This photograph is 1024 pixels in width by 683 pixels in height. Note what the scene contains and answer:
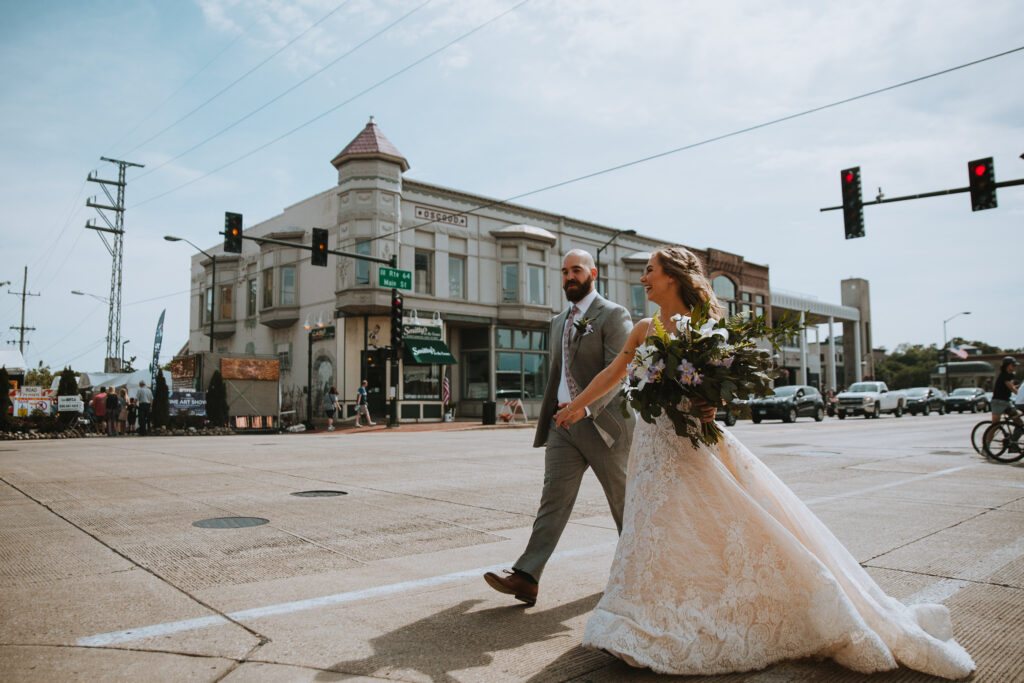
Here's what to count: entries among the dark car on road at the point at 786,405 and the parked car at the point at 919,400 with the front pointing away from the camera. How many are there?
0

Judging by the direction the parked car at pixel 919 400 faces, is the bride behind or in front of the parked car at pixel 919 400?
in front

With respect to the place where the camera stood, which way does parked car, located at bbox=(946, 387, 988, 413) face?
facing the viewer and to the left of the viewer

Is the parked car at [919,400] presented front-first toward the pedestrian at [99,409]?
yes

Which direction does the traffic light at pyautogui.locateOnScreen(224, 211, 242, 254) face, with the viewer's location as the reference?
facing the viewer and to the right of the viewer

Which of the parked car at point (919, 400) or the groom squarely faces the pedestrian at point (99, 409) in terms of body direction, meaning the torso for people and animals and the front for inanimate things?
the parked car

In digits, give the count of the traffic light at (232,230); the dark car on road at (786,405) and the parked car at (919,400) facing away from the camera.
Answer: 0

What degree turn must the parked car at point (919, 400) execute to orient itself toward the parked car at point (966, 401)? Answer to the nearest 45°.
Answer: approximately 135° to its right

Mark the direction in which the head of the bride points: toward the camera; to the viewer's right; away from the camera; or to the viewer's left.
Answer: to the viewer's left

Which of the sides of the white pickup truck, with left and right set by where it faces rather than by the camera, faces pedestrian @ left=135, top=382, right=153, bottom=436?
front

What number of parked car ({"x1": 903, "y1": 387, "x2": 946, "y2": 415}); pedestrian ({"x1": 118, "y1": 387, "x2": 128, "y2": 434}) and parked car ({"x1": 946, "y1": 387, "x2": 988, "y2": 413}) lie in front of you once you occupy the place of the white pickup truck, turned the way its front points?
1

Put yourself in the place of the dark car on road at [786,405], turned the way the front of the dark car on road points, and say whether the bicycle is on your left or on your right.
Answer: on your left

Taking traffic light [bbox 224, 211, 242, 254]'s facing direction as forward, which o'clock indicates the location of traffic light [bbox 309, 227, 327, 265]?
traffic light [bbox 309, 227, 327, 265] is roughly at 10 o'clock from traffic light [bbox 224, 211, 242, 254].
